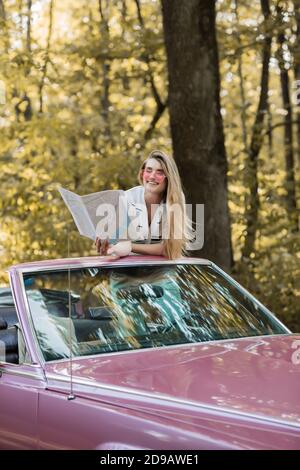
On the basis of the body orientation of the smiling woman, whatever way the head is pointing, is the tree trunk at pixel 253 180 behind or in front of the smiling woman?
behind

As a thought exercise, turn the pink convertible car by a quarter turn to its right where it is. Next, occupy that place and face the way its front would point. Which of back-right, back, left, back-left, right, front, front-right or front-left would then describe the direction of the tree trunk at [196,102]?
back-right

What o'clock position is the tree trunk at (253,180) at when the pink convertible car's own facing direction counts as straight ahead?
The tree trunk is roughly at 8 o'clock from the pink convertible car.

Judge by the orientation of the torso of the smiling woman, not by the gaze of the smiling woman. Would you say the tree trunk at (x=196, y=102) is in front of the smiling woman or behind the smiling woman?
behind

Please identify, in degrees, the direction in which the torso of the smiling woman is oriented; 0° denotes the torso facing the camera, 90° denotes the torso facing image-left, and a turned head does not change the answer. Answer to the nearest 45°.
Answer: approximately 45°

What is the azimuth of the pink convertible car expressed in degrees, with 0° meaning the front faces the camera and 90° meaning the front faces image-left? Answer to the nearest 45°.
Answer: approximately 315°
